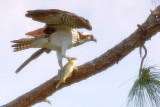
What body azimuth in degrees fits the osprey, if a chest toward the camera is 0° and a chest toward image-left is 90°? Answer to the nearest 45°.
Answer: approximately 270°
